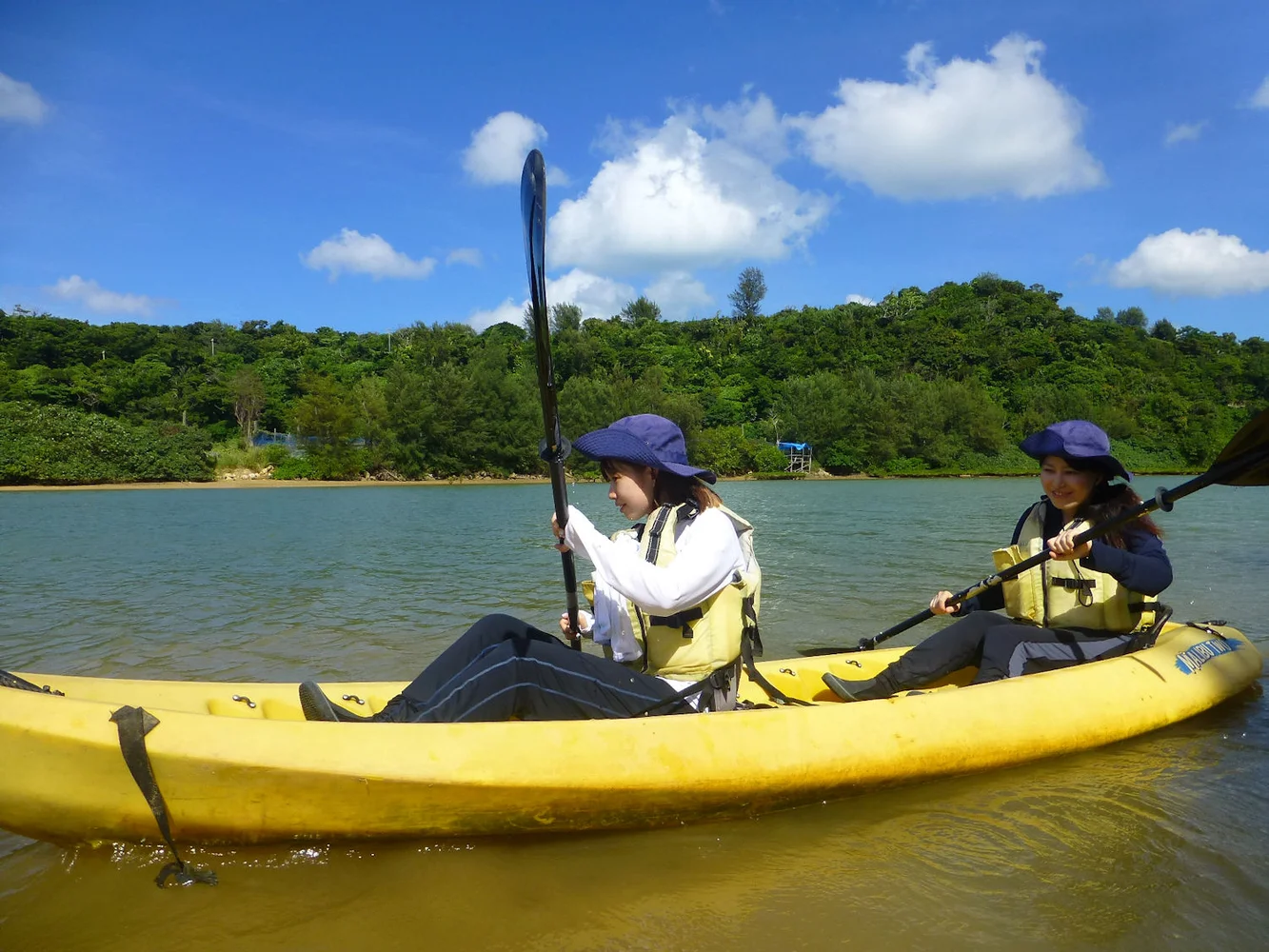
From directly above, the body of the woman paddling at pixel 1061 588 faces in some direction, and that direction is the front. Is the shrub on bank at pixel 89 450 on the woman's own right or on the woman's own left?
on the woman's own right

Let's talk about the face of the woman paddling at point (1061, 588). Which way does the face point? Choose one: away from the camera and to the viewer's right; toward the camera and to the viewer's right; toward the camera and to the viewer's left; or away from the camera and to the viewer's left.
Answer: toward the camera and to the viewer's left

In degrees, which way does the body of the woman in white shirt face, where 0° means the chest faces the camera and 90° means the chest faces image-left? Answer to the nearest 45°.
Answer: approximately 90°

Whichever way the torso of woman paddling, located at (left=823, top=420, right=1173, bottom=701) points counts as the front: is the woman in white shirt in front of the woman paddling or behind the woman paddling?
in front

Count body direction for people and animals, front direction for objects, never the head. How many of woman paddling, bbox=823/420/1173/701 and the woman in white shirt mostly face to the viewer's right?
0

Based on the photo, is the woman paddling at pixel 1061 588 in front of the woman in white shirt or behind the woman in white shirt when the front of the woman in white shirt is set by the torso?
behind
